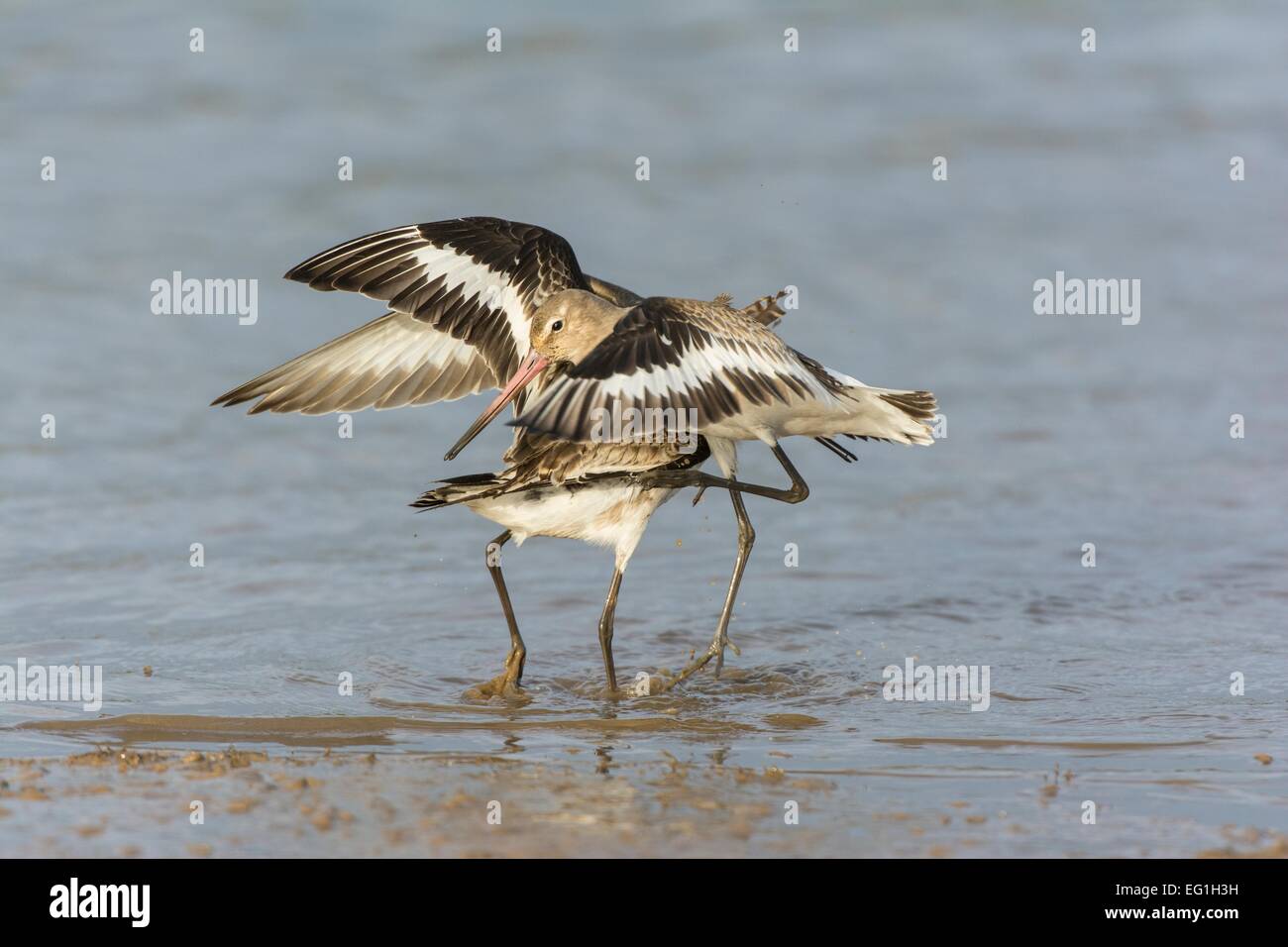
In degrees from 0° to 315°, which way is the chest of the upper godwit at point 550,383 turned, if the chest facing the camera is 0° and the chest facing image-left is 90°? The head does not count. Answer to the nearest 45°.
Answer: approximately 90°

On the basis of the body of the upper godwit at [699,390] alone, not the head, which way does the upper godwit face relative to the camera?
to the viewer's left
